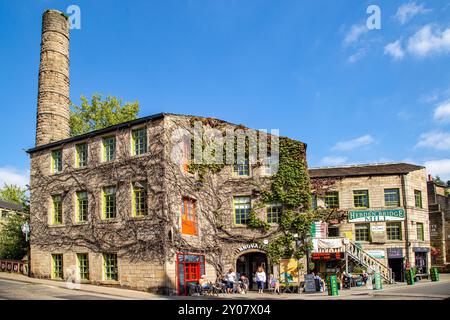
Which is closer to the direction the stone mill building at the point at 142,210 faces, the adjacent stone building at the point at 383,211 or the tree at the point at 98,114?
the adjacent stone building

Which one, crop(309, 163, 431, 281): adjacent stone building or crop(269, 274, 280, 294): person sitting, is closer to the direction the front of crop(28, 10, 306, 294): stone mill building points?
the person sitting

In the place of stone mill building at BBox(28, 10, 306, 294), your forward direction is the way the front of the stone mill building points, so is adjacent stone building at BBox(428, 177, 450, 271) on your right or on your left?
on your left

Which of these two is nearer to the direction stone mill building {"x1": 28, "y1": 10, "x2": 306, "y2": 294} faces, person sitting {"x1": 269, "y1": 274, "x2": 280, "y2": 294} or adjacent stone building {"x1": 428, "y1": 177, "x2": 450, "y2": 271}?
the person sitting

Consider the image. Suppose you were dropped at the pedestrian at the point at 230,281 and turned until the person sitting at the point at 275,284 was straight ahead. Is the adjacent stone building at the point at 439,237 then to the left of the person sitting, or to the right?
left

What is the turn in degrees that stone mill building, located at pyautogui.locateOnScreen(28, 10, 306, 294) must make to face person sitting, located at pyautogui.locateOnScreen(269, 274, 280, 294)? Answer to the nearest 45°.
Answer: approximately 45° to its left

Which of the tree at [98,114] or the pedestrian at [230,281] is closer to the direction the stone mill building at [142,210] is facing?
the pedestrian

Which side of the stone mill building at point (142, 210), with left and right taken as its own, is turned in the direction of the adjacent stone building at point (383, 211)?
left

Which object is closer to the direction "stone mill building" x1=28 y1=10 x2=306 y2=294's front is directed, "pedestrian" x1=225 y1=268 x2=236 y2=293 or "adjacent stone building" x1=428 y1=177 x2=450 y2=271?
the pedestrian
